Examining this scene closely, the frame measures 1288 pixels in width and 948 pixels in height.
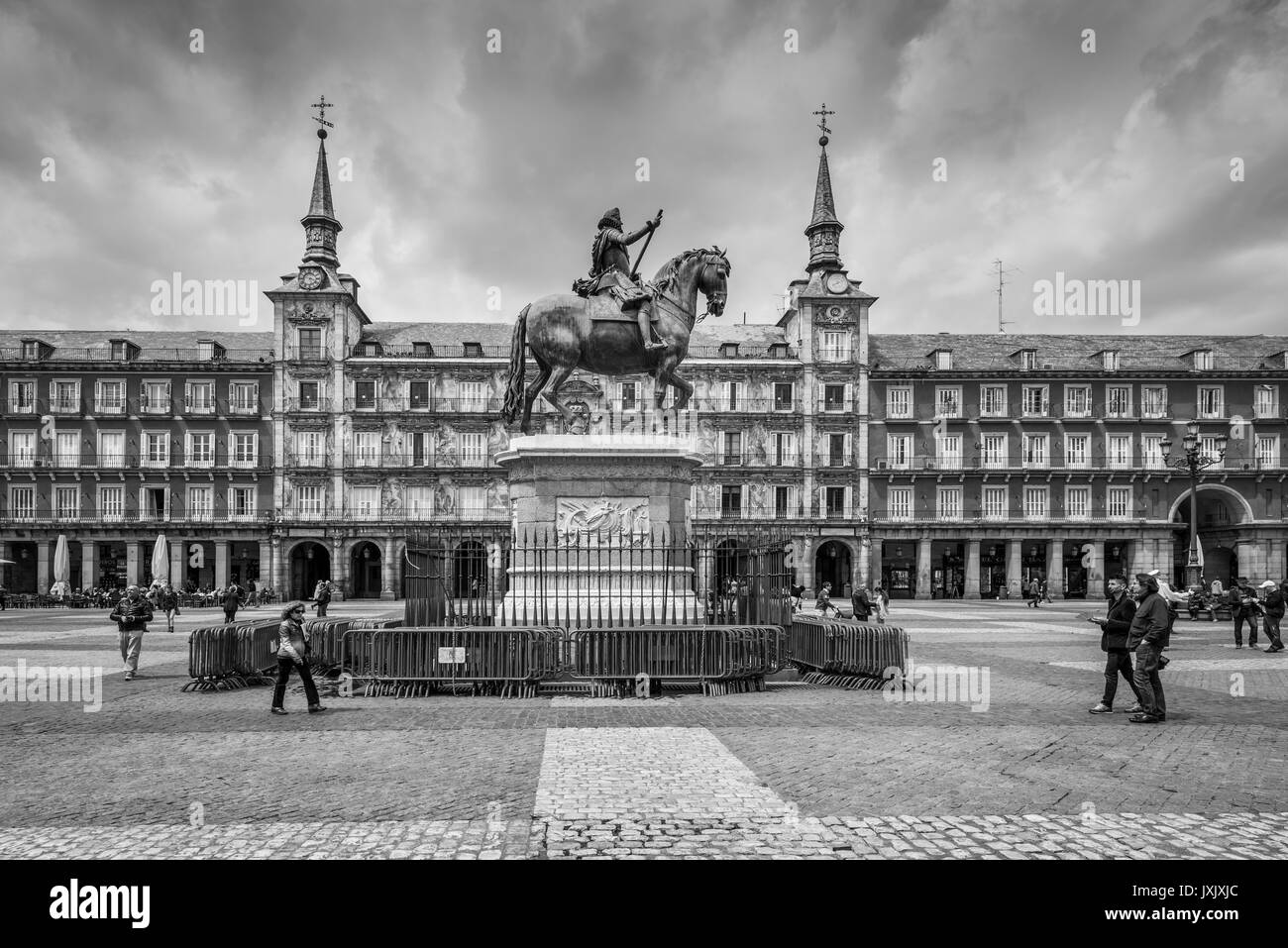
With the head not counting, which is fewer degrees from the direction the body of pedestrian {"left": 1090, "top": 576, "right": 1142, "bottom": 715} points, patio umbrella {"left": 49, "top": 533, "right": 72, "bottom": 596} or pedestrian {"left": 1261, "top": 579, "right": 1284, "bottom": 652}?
the patio umbrella

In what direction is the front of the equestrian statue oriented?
to the viewer's right

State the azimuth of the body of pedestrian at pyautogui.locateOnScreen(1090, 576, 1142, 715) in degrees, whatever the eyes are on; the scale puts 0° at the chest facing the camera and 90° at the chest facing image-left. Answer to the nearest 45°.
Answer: approximately 90°

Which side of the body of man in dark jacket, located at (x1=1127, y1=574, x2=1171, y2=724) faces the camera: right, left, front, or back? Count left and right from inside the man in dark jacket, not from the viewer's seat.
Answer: left

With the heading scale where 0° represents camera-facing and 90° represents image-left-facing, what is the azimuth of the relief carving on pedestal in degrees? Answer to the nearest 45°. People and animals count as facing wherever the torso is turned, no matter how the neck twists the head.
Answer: approximately 0°

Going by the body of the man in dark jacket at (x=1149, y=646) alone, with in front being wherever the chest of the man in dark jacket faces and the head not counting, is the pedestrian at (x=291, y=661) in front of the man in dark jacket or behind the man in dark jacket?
in front

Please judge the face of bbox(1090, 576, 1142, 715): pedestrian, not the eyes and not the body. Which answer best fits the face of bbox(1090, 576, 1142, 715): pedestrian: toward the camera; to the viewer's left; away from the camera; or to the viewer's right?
to the viewer's left
